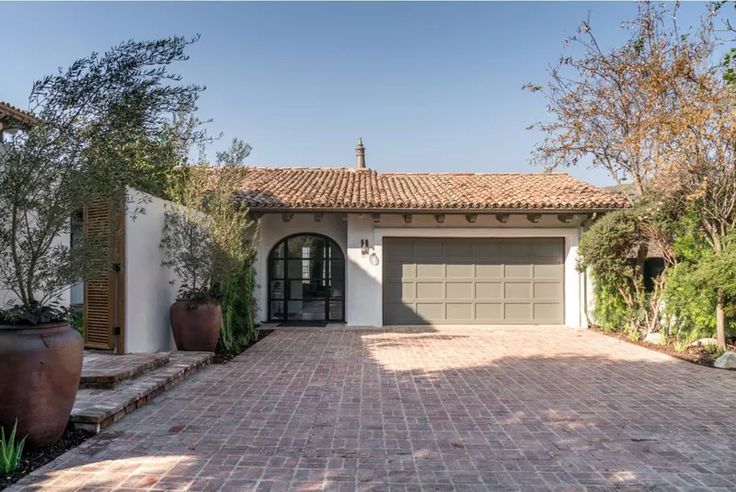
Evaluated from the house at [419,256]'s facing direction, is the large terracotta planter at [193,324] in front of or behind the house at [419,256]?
in front

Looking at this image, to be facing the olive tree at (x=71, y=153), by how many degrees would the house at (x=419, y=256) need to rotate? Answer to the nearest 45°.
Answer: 0° — it already faces it

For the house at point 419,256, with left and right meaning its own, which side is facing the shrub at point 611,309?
left

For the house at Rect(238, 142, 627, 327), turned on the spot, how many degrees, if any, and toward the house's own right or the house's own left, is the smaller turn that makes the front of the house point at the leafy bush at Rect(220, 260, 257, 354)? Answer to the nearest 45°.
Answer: approximately 45° to the house's own right

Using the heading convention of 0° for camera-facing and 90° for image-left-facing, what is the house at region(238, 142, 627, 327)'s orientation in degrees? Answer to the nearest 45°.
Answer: approximately 0°

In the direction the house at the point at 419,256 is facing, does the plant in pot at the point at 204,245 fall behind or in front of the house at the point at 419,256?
in front

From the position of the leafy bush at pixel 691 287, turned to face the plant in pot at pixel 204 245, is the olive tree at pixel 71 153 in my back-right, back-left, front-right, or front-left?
front-left

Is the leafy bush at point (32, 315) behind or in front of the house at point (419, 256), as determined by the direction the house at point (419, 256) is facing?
in front

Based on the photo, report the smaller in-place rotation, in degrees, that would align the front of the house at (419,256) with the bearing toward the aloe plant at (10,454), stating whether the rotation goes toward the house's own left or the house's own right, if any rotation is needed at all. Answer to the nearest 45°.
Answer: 0° — it already faces it
